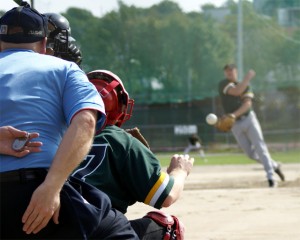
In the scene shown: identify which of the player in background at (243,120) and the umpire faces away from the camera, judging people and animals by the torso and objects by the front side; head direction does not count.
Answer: the umpire

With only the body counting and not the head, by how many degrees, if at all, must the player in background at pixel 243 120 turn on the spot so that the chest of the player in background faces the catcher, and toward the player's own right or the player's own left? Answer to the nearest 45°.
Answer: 0° — they already face them

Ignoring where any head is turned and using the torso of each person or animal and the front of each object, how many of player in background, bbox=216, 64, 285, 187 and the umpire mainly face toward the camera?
1

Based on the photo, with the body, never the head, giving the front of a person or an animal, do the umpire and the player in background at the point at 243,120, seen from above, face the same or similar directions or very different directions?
very different directions

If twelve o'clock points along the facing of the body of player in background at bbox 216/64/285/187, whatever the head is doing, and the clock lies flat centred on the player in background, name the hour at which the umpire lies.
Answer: The umpire is roughly at 12 o'clock from the player in background.

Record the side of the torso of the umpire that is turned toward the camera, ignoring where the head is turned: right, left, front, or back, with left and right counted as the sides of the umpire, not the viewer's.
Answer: back
